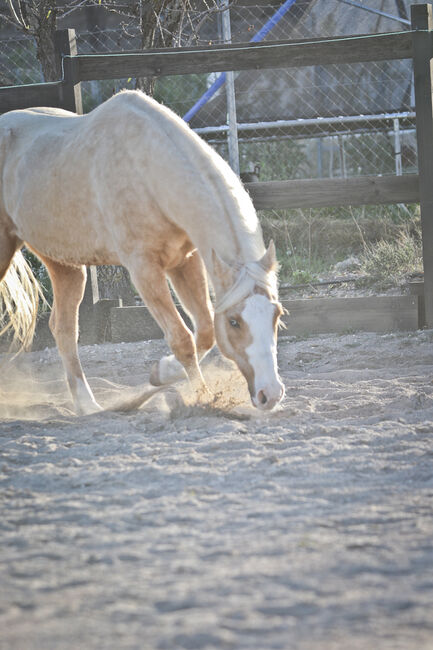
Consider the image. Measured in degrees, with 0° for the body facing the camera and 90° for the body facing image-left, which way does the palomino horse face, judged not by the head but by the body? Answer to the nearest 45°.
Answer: approximately 315°

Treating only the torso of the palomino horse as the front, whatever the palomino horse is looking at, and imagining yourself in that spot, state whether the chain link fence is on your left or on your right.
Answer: on your left

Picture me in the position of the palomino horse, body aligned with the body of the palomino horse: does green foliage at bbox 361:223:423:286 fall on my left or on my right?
on my left

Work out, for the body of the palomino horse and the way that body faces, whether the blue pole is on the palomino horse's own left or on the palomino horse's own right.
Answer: on the palomino horse's own left
